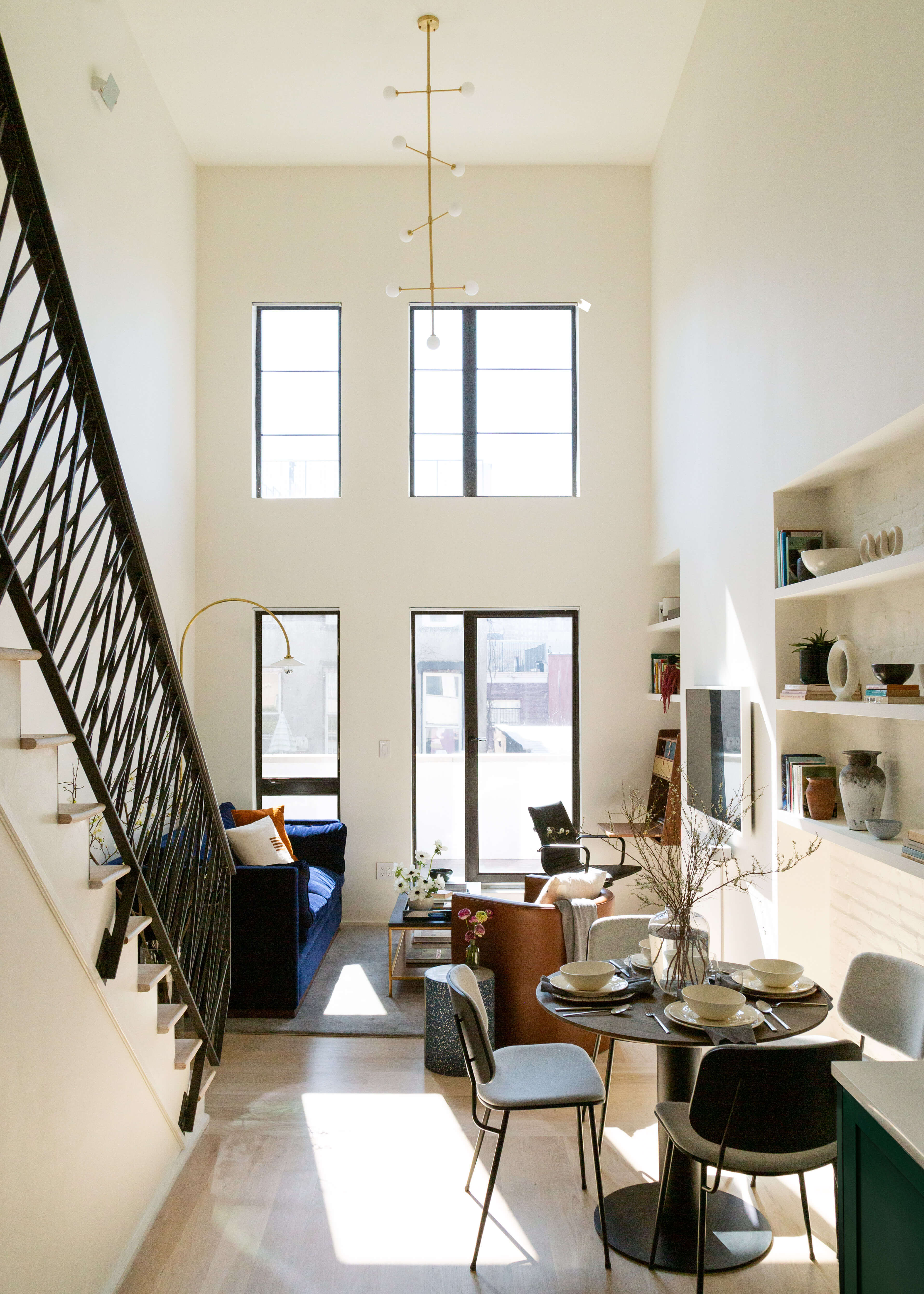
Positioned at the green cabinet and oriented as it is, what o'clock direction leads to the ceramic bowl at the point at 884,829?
The ceramic bowl is roughly at 3 o'clock from the green cabinet.

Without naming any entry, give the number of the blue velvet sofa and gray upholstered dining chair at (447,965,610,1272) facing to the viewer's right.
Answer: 2

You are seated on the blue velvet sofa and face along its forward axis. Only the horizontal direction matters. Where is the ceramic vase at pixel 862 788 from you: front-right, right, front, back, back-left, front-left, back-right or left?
front-right

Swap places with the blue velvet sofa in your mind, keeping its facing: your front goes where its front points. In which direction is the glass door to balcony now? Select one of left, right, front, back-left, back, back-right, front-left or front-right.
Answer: front-left

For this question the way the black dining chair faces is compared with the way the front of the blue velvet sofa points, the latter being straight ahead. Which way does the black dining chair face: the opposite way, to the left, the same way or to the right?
to the left

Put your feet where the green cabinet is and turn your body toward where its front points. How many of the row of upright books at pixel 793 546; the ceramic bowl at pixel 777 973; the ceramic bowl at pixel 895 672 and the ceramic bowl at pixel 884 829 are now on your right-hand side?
4

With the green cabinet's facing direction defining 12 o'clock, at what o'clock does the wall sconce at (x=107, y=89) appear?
The wall sconce is roughly at 1 o'clock from the green cabinet.

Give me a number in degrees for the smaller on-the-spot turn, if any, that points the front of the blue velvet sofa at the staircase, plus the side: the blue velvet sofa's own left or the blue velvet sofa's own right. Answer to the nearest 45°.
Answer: approximately 90° to the blue velvet sofa's own right

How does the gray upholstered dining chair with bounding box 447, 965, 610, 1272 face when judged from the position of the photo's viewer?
facing to the right of the viewer

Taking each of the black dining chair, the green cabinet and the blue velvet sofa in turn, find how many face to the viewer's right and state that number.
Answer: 1

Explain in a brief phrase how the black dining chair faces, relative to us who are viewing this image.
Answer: facing away from the viewer and to the left of the viewer

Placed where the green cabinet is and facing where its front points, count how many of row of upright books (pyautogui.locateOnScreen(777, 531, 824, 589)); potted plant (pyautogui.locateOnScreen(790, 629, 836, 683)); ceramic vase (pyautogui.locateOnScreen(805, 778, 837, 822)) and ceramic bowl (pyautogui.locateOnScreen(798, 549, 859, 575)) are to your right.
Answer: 4

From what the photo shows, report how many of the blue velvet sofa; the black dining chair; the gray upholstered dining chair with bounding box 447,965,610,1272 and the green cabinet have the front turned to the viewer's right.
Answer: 2

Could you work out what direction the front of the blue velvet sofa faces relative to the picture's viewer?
facing to the right of the viewer

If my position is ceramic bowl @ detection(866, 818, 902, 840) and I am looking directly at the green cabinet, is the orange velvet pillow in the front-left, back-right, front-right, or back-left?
back-right
